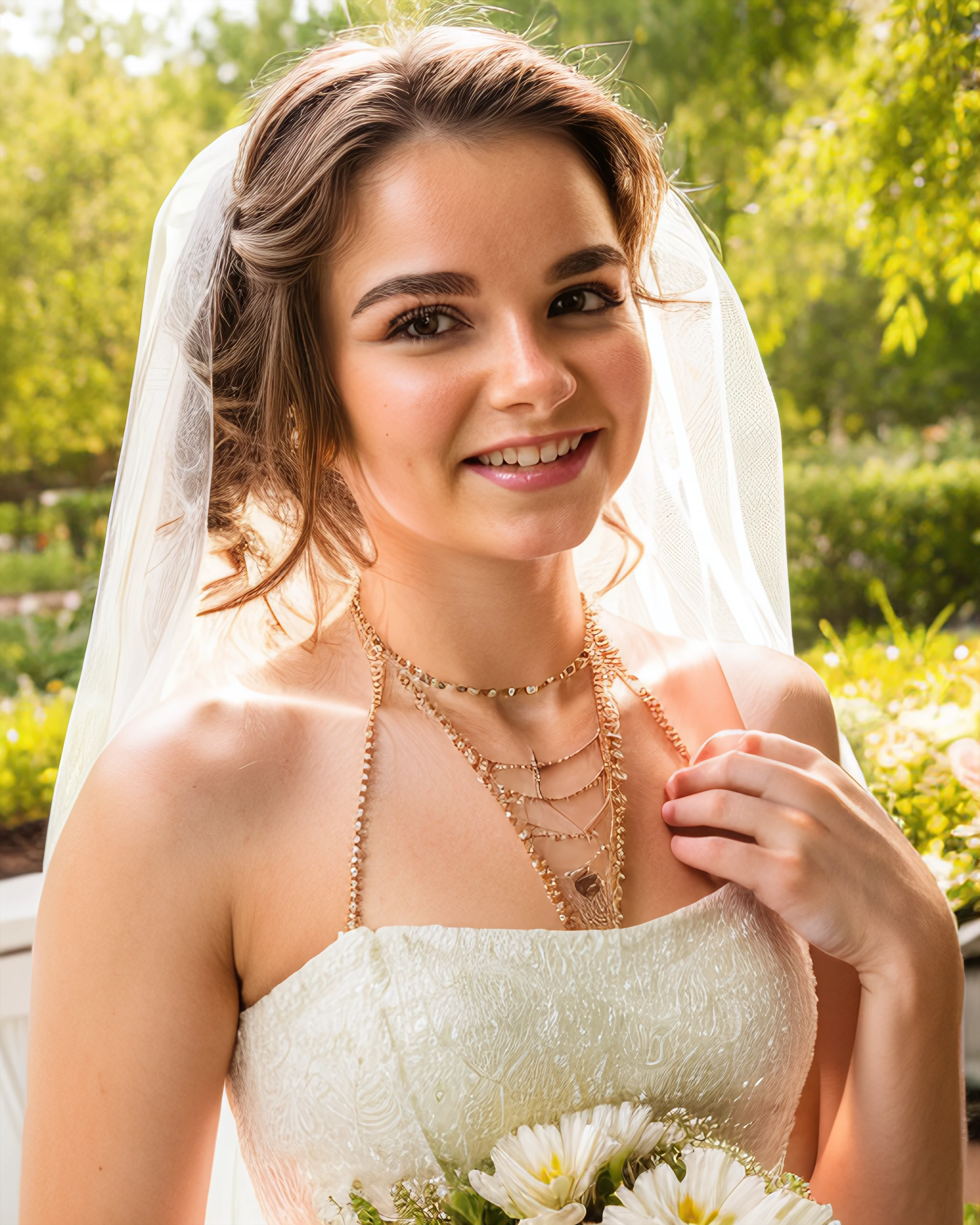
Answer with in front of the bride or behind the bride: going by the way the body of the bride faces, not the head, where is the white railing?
behind

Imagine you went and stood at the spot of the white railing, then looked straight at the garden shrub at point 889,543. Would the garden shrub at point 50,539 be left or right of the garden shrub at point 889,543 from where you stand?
left

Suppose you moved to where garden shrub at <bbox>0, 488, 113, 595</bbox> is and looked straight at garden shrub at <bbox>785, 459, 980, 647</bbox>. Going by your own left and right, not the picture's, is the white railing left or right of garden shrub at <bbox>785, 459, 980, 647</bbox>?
right

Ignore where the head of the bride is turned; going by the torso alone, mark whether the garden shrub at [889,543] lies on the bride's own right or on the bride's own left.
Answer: on the bride's own left

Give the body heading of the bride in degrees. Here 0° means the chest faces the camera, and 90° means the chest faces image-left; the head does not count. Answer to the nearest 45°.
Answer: approximately 315°
